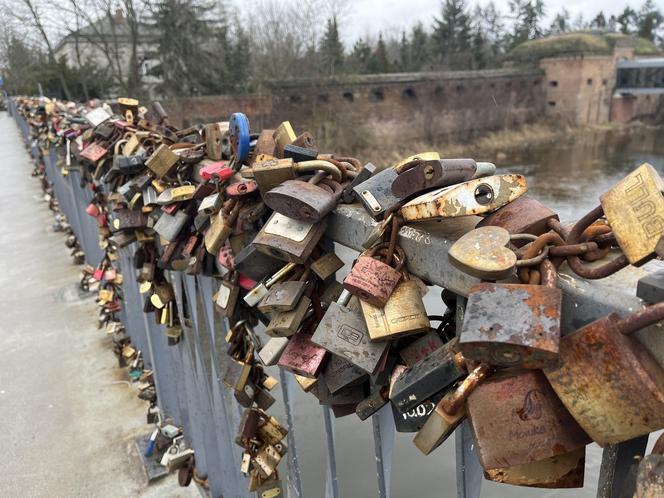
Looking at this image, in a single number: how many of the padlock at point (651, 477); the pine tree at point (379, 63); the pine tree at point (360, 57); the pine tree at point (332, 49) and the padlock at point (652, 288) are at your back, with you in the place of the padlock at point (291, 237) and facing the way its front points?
3

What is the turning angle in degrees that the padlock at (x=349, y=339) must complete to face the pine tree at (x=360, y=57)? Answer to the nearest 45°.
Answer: approximately 180°

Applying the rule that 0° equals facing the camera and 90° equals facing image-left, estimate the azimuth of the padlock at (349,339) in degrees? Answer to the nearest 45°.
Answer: approximately 0°

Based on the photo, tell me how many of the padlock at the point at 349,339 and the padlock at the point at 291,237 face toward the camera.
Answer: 2
